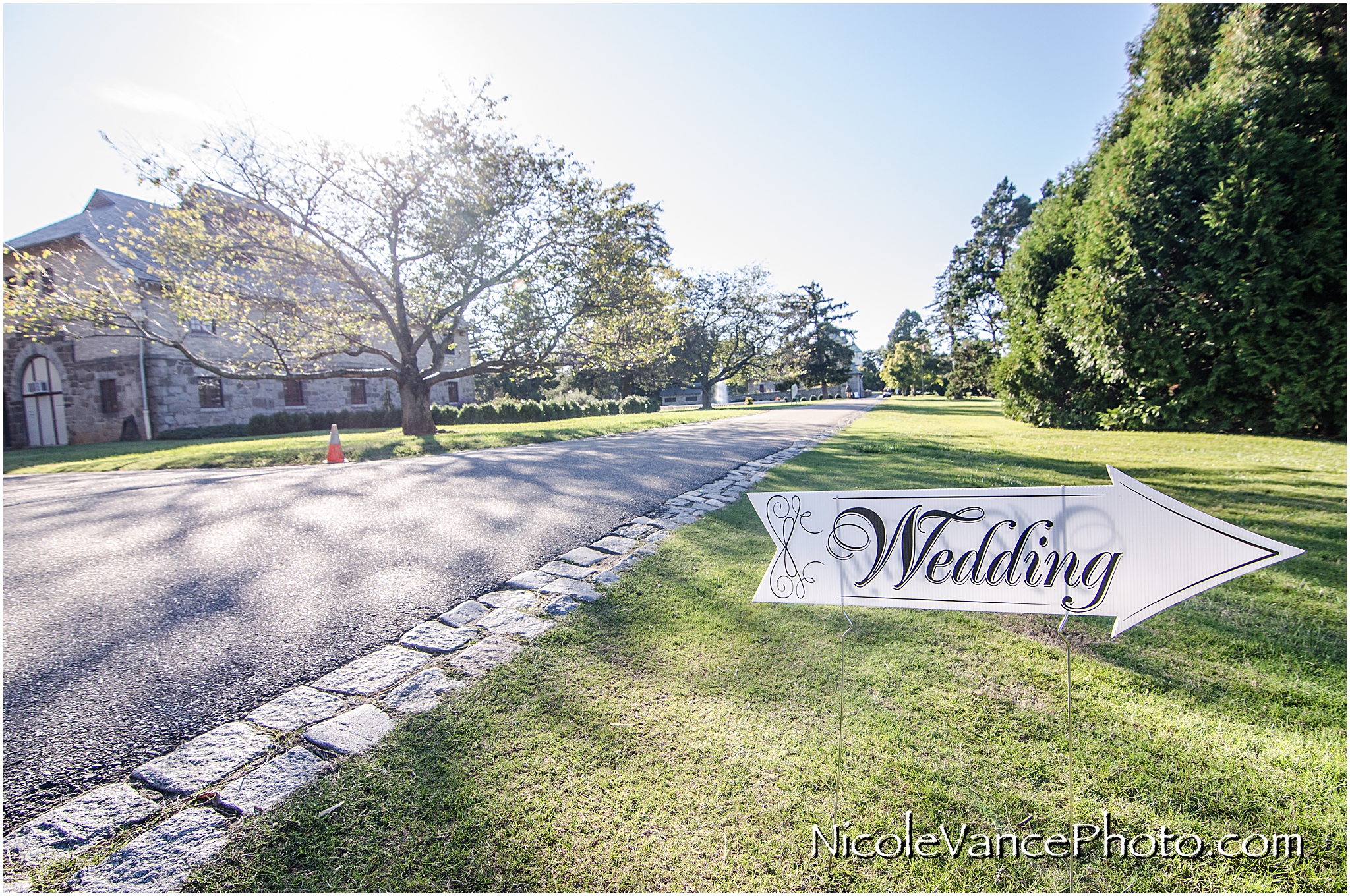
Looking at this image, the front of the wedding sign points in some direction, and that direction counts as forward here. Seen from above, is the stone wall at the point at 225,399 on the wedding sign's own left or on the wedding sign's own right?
on the wedding sign's own right

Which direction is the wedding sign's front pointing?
toward the camera

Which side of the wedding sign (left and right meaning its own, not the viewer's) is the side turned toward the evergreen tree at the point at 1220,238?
back

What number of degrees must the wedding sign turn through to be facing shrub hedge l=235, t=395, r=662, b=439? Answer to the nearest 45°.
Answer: approximately 135° to its right

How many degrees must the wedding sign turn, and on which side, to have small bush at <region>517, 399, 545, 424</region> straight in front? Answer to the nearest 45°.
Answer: approximately 135° to its right

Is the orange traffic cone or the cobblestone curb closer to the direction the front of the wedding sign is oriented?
the cobblestone curb

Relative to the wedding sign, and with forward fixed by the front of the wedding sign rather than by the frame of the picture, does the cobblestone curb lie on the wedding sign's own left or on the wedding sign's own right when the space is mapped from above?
on the wedding sign's own right
